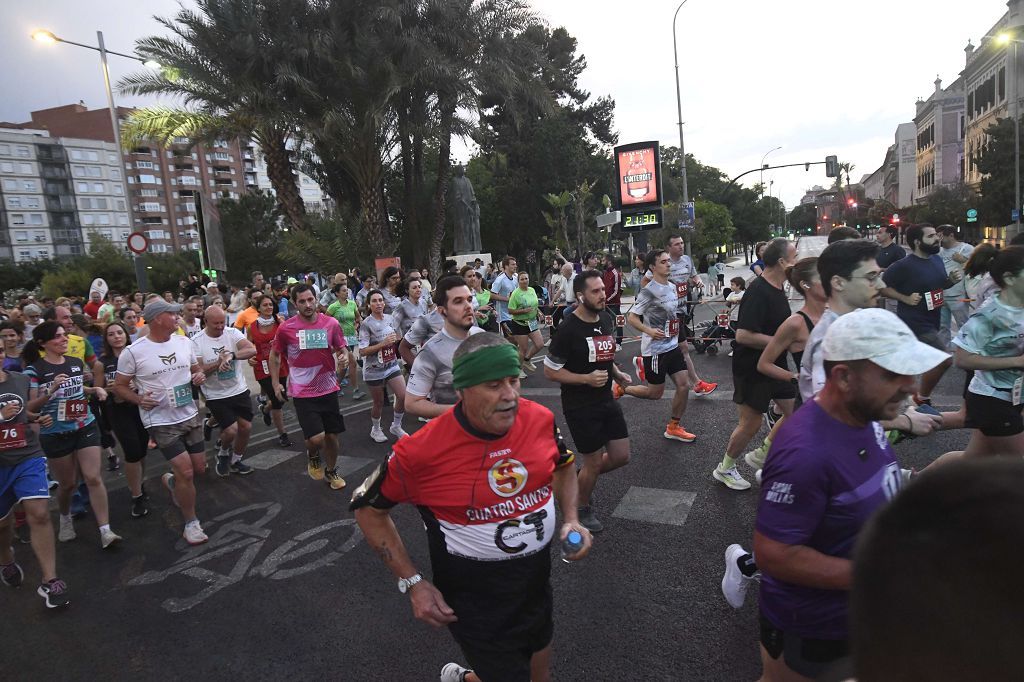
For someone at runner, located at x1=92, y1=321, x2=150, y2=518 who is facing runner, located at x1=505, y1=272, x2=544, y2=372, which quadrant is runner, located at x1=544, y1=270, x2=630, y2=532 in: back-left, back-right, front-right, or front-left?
front-right

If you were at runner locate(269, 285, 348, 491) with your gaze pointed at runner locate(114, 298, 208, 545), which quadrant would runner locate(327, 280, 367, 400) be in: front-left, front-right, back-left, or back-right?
back-right

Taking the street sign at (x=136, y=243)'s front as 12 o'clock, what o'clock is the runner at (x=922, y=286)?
The runner is roughly at 11 o'clock from the street sign.

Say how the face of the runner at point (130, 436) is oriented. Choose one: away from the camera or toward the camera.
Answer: toward the camera

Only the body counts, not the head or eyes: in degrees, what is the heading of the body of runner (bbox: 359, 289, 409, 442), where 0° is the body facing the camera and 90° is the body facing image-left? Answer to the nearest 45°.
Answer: approximately 315°

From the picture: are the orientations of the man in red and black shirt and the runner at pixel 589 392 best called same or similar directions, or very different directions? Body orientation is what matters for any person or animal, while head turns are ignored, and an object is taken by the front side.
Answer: same or similar directions

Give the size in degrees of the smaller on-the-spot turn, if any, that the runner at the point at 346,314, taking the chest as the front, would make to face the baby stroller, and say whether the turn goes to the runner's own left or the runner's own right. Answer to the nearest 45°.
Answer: approximately 45° to the runner's own left

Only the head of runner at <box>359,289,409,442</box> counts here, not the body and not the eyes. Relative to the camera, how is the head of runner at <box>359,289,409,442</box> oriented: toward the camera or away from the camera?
toward the camera

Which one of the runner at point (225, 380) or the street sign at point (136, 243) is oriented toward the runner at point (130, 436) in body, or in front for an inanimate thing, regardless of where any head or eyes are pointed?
the street sign

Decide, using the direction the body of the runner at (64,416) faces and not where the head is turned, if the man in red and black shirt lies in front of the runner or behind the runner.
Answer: in front

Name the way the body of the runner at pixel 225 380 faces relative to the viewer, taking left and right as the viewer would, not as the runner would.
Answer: facing the viewer and to the right of the viewer

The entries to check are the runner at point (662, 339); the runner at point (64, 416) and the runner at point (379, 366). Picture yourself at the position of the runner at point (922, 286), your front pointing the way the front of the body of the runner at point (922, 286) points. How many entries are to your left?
0

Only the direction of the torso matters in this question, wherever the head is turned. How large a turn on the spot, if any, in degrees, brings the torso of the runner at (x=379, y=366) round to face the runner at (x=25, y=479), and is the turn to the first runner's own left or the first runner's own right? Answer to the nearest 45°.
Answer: approximately 90° to the first runner's own right

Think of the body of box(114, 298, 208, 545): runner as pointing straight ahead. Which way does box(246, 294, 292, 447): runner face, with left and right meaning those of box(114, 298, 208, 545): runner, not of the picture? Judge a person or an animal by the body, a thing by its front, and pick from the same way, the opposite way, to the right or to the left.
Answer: the same way

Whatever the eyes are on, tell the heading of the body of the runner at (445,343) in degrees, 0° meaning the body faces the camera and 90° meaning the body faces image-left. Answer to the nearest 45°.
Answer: approximately 315°

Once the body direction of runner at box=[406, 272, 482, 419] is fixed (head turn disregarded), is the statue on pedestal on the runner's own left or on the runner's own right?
on the runner's own left
